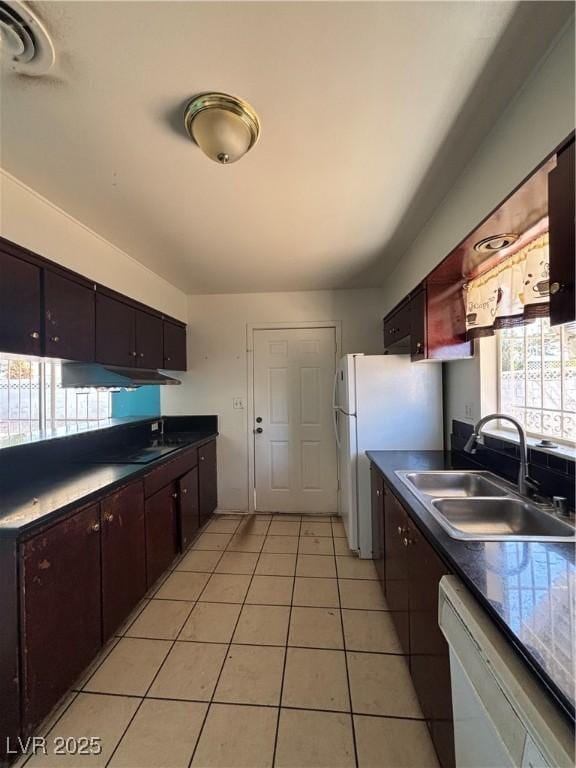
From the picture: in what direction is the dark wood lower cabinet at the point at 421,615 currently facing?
to the viewer's left

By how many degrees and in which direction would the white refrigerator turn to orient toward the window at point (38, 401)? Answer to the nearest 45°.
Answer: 0° — it already faces it

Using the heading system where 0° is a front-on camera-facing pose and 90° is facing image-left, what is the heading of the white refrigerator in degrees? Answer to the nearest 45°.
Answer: approximately 90°

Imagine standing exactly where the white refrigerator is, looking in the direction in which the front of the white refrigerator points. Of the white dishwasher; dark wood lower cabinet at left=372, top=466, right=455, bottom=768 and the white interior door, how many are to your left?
2

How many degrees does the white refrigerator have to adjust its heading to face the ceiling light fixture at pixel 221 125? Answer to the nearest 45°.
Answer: approximately 90° to its left

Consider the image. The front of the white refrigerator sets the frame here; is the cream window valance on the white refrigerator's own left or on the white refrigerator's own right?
on the white refrigerator's own left

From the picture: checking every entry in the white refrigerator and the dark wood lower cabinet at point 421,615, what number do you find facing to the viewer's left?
2

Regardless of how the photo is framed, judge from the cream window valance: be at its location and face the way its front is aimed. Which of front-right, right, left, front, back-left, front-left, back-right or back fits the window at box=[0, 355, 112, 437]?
front-right

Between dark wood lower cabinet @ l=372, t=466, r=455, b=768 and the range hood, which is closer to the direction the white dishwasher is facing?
the range hood
